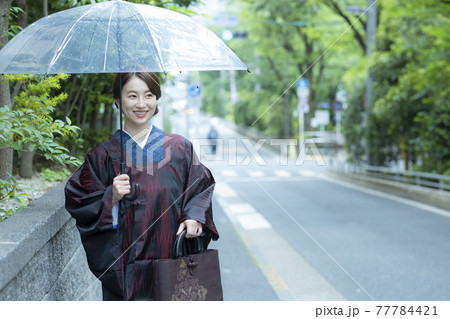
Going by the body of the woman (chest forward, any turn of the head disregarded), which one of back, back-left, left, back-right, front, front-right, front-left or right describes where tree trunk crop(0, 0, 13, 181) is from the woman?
back-right

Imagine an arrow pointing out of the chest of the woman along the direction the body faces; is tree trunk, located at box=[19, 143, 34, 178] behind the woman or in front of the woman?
behind

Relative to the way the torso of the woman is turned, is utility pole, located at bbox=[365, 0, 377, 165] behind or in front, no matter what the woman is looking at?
behind

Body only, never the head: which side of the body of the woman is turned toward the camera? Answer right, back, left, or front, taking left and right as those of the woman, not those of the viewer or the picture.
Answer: front

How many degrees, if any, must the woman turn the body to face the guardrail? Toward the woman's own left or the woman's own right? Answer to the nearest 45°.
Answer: approximately 135° to the woman's own left
